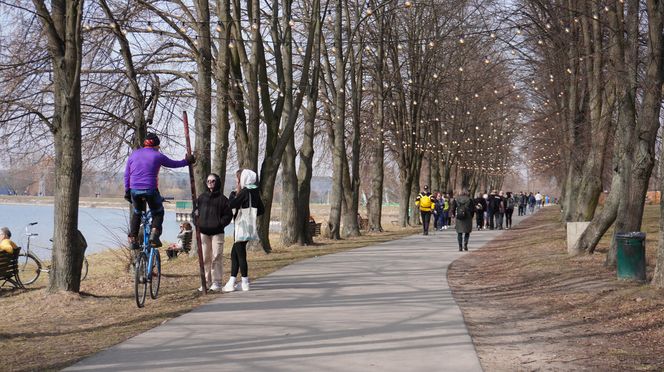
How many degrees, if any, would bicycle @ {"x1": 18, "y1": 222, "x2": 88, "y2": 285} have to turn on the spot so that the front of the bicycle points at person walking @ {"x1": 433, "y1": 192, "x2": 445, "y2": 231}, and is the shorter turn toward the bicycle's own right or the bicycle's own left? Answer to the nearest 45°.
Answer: approximately 135° to the bicycle's own right

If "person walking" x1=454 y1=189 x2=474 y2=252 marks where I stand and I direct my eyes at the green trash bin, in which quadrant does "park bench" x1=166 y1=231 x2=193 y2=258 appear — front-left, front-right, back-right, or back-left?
back-right

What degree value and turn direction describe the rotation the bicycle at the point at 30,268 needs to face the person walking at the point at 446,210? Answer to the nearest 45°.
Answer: approximately 135° to its right

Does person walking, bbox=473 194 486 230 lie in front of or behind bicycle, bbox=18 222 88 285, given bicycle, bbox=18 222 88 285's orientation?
behind

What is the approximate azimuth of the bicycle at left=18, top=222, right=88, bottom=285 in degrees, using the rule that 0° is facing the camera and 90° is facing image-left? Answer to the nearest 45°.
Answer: approximately 90°

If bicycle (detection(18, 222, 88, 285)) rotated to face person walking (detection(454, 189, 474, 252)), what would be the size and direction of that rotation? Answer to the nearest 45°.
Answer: approximately 180°
